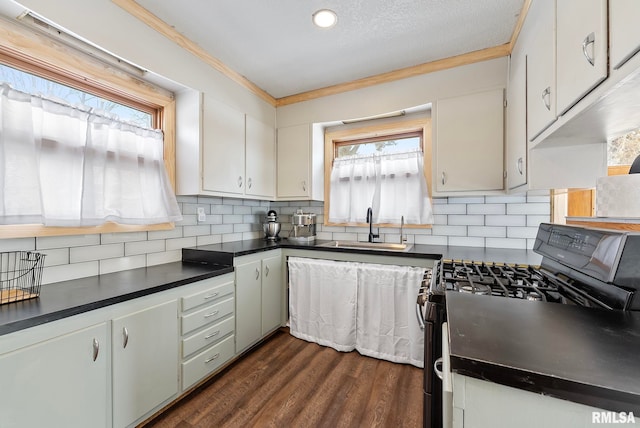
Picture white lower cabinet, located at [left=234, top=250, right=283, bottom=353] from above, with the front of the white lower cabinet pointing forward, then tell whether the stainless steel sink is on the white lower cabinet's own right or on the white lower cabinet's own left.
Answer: on the white lower cabinet's own left

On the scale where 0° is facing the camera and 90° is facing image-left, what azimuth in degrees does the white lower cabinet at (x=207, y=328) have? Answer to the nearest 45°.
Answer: approximately 315°

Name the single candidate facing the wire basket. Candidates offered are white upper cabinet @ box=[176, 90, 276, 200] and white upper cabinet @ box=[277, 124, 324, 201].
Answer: white upper cabinet @ box=[277, 124, 324, 201]

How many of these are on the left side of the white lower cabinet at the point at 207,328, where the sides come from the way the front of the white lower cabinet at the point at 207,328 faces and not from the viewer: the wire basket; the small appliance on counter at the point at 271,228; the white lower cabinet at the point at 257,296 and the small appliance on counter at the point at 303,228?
3

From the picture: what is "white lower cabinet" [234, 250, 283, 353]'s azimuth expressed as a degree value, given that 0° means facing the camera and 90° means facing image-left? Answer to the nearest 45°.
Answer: approximately 315°

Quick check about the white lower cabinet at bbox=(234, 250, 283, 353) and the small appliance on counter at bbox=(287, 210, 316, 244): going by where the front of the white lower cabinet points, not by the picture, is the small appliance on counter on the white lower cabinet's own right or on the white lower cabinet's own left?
on the white lower cabinet's own left

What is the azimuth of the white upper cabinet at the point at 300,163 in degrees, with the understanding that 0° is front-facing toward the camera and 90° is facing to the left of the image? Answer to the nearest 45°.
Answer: approximately 45°

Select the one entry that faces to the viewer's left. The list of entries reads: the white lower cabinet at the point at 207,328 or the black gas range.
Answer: the black gas range

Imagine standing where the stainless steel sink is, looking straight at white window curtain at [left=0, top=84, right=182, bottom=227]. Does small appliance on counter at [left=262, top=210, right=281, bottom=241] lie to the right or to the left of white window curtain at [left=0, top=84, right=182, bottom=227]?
right

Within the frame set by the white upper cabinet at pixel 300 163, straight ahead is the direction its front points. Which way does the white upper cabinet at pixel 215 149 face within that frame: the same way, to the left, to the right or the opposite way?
to the left

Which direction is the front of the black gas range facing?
to the viewer's left

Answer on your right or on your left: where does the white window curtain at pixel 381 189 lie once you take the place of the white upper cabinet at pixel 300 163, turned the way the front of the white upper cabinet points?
on your left
